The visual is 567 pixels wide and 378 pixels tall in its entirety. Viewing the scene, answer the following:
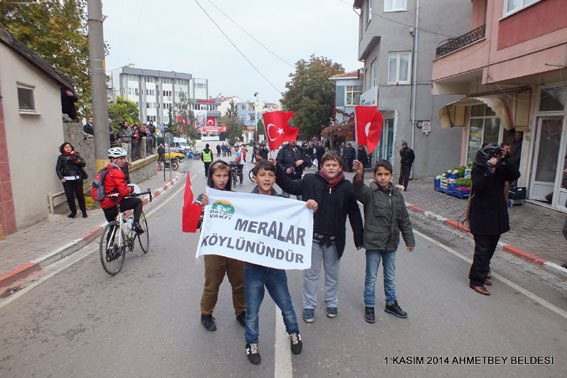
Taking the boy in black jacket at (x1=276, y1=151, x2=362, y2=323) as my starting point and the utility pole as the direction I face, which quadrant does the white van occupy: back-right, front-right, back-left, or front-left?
front-right

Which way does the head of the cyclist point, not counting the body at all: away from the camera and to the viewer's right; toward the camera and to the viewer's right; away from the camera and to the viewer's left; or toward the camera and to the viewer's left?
toward the camera and to the viewer's right

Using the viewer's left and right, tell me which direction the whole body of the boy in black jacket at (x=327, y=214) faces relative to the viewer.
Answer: facing the viewer

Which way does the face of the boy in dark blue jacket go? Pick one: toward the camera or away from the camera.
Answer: toward the camera

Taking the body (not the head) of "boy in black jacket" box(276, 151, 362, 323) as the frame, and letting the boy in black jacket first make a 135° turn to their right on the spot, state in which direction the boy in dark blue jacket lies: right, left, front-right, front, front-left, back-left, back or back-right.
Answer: left

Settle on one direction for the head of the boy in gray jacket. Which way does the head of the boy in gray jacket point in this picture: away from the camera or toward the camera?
toward the camera

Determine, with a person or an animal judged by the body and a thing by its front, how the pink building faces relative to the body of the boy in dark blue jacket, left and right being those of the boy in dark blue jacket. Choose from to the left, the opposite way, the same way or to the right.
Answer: to the right

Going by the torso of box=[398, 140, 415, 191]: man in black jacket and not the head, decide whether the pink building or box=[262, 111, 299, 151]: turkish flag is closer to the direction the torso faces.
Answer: the turkish flag

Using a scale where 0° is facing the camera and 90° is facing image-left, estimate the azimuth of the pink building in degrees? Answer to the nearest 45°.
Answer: approximately 45°

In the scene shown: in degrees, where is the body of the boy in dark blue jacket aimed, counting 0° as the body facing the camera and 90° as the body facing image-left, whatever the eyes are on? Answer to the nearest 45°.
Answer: approximately 0°
